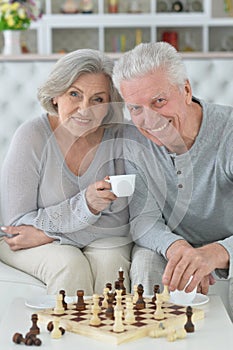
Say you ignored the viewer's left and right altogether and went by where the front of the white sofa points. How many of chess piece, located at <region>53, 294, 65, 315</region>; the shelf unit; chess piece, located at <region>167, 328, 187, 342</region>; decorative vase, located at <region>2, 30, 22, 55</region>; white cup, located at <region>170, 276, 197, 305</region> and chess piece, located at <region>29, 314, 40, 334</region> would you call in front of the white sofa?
4

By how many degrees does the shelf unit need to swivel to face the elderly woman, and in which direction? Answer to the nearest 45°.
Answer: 0° — it already faces them

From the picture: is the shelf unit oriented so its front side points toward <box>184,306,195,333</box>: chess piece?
yes

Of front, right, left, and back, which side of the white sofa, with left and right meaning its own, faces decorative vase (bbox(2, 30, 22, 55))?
back

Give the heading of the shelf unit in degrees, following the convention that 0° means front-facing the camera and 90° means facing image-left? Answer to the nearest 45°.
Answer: approximately 0°

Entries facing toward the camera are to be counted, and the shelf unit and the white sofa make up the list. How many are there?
2

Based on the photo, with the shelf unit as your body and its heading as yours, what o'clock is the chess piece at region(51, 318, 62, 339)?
The chess piece is roughly at 12 o'clock from the shelf unit.

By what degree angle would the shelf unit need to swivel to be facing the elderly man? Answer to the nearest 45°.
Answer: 0° — it already faces them
